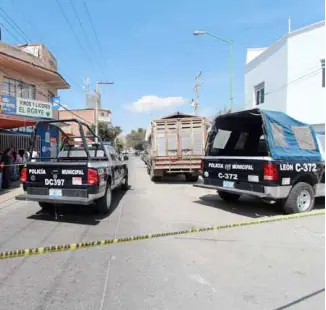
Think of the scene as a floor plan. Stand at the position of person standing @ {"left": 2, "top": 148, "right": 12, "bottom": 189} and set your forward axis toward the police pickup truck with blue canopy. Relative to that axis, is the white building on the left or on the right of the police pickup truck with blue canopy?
left

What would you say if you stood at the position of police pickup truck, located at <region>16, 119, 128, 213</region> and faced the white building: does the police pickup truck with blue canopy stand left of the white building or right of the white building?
right

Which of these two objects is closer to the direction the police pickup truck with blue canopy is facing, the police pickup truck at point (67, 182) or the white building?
the white building

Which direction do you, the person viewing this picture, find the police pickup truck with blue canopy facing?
facing away from the viewer and to the right of the viewer

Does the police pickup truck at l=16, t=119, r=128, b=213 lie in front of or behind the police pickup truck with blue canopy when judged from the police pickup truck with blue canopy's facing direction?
behind

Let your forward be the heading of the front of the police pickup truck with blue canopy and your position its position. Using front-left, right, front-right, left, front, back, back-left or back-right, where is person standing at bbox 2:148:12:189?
back-left
